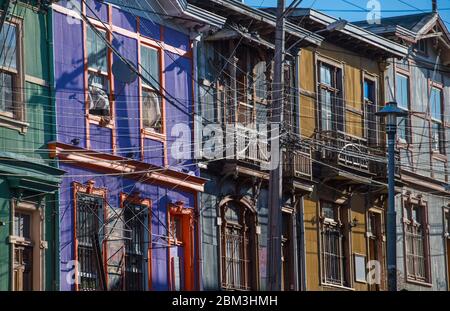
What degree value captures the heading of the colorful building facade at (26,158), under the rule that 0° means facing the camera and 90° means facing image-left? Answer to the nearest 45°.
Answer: approximately 315°

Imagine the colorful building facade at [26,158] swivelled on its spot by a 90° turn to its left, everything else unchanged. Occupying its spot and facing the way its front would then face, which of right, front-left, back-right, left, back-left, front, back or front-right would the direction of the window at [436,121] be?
front

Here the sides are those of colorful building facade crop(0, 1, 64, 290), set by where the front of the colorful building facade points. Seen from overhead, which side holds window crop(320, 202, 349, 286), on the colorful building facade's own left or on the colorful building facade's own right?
on the colorful building facade's own left

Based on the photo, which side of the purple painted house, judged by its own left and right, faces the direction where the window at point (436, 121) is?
left

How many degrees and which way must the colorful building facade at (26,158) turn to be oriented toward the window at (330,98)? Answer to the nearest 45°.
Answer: approximately 90° to its left

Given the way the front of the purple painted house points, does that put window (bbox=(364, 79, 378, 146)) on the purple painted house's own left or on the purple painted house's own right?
on the purple painted house's own left

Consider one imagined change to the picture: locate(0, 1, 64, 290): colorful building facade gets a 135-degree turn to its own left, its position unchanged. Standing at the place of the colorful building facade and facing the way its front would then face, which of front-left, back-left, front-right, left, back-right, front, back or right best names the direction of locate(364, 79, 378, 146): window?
front-right

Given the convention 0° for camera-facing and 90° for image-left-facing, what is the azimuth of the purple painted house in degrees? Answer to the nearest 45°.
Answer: approximately 315°

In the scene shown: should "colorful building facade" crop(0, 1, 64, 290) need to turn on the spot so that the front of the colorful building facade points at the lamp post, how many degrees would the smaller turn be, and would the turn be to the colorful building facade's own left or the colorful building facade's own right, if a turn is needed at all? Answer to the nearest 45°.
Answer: approximately 45° to the colorful building facade's own left

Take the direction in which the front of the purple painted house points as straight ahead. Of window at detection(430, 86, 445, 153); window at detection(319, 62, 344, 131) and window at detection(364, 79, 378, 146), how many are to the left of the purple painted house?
3

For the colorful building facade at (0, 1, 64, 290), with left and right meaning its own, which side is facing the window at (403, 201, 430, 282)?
left

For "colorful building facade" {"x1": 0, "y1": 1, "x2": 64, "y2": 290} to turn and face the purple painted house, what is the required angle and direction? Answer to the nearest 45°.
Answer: approximately 90° to its left
